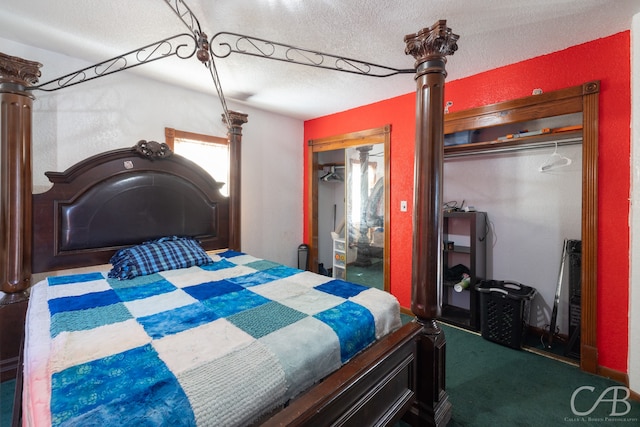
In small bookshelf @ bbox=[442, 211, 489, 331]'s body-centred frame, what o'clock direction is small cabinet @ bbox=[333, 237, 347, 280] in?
small cabinet @ bbox=[333, 237, 347, 280] is roughly at 2 o'clock from small bookshelf @ bbox=[442, 211, 489, 331].

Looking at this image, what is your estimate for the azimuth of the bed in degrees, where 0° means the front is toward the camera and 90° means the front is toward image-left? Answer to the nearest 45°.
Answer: approximately 315°

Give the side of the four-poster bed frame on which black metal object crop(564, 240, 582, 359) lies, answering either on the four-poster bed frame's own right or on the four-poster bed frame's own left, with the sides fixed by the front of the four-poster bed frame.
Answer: on the four-poster bed frame's own left

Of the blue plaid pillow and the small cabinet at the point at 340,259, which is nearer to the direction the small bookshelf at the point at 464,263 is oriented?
the blue plaid pillow

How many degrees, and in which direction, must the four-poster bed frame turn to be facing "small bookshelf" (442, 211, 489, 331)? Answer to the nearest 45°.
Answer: approximately 90° to its left

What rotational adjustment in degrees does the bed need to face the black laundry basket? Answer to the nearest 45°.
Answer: approximately 45° to its left

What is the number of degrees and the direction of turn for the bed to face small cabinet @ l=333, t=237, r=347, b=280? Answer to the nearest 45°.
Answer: approximately 90° to its left

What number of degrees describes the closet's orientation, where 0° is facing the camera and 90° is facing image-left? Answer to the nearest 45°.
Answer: approximately 45°
